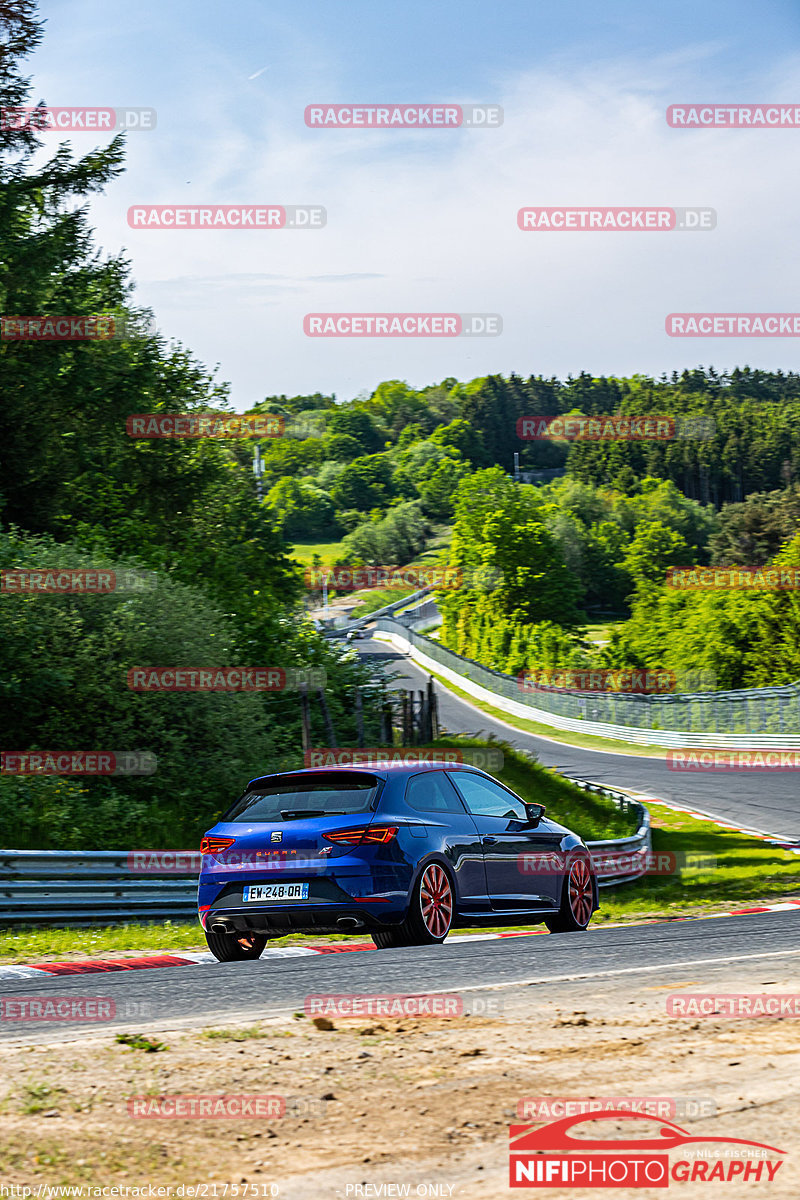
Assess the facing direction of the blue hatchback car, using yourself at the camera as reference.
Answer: facing away from the viewer and to the right of the viewer

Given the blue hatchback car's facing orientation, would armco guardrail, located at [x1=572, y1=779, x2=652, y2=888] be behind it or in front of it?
in front
